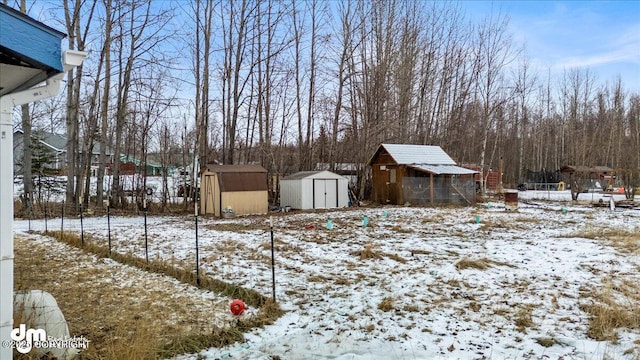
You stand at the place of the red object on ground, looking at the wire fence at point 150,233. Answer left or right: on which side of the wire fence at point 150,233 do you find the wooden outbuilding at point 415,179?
right

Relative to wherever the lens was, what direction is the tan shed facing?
facing the viewer and to the left of the viewer

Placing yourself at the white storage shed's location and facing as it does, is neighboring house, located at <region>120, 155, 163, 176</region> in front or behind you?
behind

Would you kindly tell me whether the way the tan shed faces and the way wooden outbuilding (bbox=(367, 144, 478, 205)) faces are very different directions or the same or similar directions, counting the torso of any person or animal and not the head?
same or similar directions

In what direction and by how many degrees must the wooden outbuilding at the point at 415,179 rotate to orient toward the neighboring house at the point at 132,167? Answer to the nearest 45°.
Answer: approximately 45° to its right

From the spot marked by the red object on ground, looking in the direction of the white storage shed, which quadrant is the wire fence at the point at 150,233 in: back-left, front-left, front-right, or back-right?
front-left

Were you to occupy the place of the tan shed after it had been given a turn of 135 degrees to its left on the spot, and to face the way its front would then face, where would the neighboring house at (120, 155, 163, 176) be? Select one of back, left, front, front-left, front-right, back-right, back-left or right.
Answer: back-left

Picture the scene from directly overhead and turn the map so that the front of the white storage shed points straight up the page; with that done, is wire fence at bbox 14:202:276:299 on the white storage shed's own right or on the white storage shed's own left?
on the white storage shed's own right

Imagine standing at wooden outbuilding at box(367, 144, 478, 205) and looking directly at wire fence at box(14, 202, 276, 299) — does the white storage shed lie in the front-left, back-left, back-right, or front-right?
front-right

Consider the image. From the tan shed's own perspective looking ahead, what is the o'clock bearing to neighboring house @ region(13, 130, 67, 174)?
The neighboring house is roughly at 3 o'clock from the tan shed.

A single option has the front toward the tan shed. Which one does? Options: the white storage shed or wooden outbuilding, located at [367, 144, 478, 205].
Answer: the wooden outbuilding

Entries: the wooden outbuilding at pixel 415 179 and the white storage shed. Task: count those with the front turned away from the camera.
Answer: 0

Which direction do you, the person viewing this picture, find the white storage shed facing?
facing the viewer and to the right of the viewer

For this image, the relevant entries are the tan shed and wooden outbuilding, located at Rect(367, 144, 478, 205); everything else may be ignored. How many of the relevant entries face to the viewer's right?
0

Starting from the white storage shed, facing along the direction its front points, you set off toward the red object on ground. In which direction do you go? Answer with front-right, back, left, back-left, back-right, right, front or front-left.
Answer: front-right

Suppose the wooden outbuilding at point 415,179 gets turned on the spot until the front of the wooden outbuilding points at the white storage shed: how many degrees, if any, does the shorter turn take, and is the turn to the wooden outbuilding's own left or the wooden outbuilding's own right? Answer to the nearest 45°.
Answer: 0° — it already faces it
